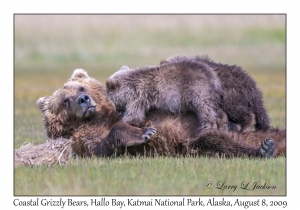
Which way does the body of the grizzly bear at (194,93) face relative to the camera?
to the viewer's left

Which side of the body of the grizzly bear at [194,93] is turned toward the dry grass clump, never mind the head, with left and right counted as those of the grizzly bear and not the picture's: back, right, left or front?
front
